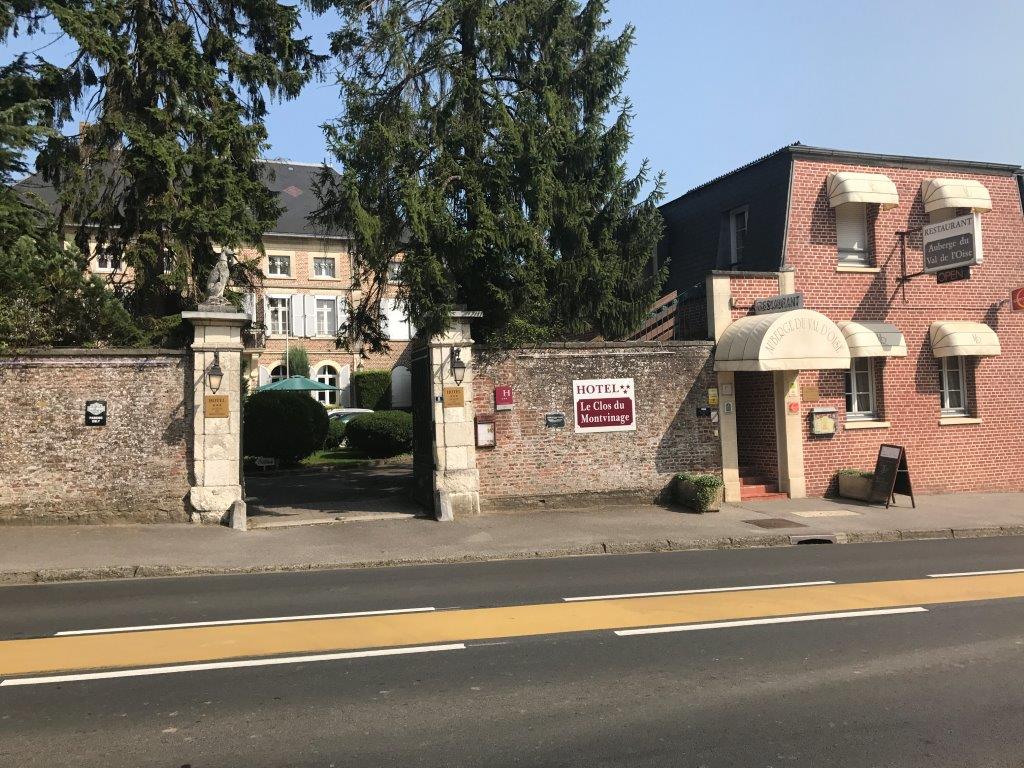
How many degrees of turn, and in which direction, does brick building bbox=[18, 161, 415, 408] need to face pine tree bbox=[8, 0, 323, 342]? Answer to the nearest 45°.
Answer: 0° — it already faces it

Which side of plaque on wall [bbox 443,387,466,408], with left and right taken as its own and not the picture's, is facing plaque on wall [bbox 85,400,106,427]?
right

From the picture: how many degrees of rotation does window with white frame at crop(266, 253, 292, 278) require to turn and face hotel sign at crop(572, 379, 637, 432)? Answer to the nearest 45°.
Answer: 0° — it already faces it

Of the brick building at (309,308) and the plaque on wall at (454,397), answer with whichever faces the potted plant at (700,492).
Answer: the brick building

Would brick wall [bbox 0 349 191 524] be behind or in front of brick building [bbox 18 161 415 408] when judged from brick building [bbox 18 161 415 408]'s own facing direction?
in front
